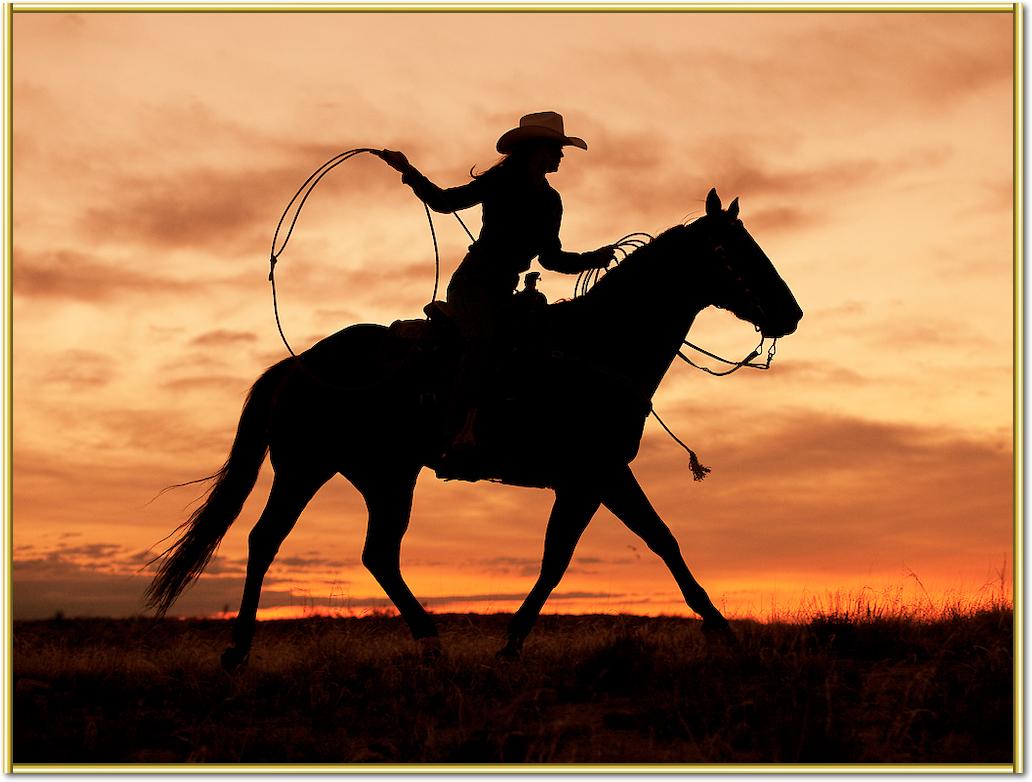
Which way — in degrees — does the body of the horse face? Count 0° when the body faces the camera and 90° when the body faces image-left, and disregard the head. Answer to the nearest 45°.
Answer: approximately 270°
